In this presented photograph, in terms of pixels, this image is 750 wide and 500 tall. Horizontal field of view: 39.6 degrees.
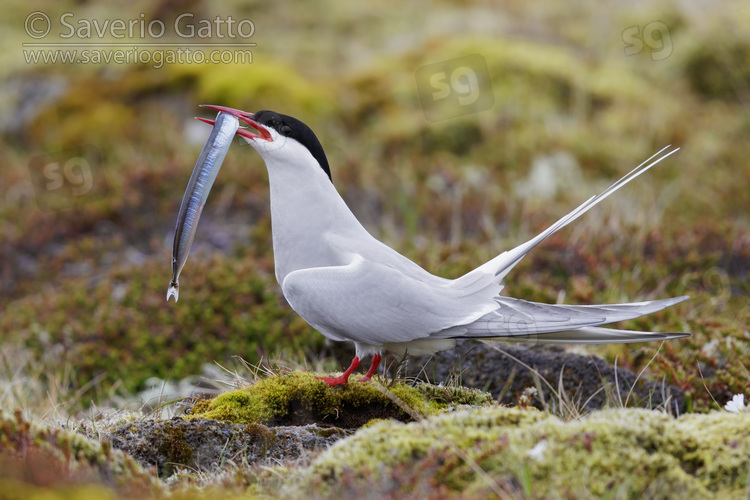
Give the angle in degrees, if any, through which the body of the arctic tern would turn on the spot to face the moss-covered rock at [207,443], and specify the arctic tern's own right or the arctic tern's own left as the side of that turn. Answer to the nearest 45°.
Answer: approximately 45° to the arctic tern's own left

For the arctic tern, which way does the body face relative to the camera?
to the viewer's left

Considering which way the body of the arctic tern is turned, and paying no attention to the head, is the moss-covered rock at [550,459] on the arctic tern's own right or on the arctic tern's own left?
on the arctic tern's own left

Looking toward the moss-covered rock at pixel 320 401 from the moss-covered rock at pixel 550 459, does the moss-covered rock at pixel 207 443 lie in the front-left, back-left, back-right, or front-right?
front-left
